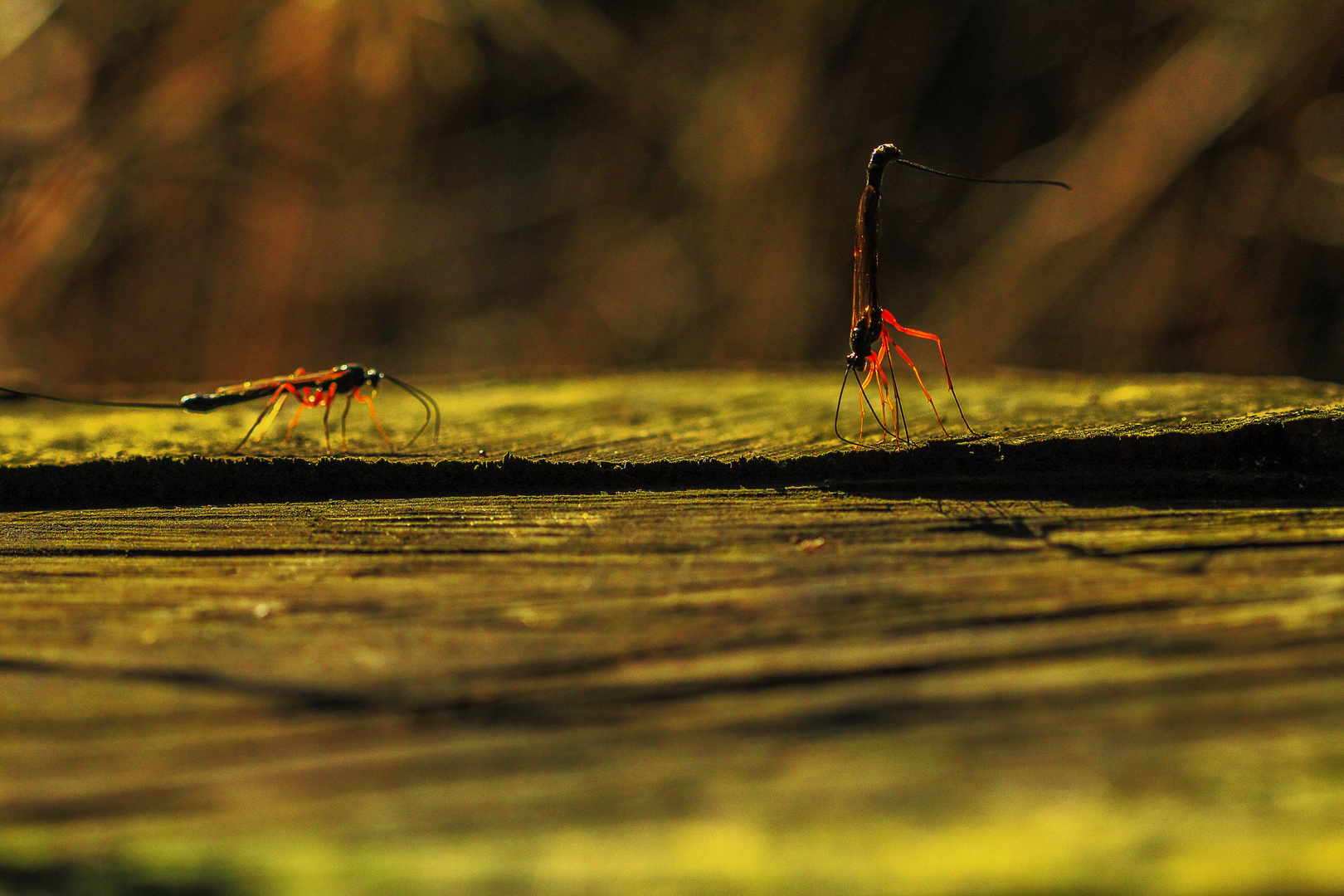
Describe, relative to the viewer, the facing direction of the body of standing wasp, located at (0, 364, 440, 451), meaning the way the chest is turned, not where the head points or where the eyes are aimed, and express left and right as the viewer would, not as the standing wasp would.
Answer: facing to the right of the viewer

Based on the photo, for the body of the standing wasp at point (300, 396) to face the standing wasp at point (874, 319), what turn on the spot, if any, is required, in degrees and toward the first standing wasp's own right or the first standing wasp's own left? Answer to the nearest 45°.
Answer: approximately 45° to the first standing wasp's own right
